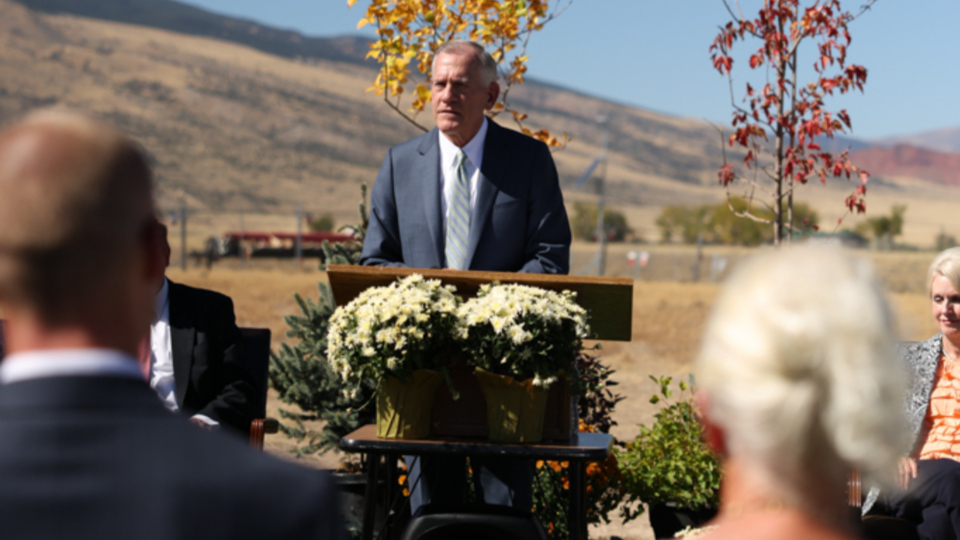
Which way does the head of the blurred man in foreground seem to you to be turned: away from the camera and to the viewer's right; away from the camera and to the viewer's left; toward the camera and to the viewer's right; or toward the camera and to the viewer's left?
away from the camera and to the viewer's right

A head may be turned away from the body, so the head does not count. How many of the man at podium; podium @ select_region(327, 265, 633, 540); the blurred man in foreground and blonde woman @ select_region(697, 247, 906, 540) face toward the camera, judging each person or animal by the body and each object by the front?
2

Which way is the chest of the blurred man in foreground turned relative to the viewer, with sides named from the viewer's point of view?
facing away from the viewer

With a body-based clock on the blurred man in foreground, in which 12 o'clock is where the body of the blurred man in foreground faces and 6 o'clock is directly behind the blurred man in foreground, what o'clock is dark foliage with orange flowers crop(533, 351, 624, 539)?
The dark foliage with orange flowers is roughly at 1 o'clock from the blurred man in foreground.

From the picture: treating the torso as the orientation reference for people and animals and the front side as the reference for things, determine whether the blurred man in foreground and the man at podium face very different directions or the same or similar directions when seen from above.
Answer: very different directions

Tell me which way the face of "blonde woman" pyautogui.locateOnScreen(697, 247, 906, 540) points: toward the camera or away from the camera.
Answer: away from the camera

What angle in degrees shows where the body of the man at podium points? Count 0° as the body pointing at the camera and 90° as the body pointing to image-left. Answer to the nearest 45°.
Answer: approximately 0°

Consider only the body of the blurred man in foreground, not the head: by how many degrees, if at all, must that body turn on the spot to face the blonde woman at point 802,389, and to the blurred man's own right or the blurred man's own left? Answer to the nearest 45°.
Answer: approximately 90° to the blurred man's own right

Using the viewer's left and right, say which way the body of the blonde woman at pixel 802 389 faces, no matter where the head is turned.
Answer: facing away from the viewer

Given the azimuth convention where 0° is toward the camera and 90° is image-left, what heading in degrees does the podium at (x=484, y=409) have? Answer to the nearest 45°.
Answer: approximately 0°

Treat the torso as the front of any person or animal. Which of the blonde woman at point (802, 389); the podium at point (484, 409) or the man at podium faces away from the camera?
the blonde woman
